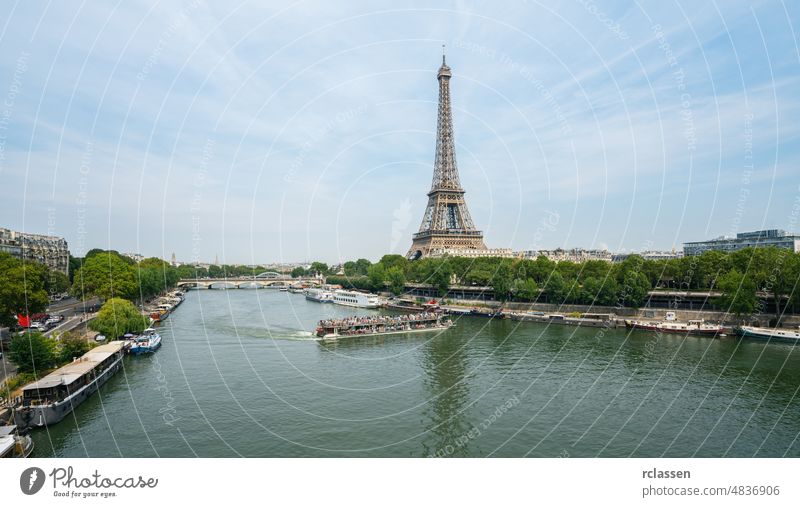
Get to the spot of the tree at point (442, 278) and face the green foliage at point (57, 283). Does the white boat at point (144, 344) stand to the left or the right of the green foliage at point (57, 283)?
left

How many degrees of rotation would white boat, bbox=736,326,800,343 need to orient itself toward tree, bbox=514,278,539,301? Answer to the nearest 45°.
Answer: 0° — it already faces it

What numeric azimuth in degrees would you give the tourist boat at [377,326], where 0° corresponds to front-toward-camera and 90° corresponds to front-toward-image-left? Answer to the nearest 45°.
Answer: approximately 225°

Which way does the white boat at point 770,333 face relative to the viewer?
to the viewer's left

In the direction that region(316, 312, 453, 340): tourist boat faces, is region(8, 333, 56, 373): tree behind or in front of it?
behind

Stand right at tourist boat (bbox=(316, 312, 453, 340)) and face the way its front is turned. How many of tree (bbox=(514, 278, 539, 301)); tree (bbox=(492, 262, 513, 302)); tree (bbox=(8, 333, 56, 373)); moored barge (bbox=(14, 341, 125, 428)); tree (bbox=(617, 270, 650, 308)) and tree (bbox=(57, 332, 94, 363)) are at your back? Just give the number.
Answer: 3

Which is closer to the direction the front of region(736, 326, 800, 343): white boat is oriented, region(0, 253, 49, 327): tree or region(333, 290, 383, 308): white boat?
the white boat
